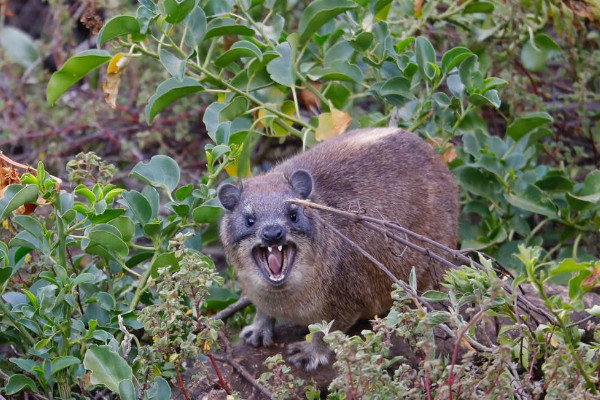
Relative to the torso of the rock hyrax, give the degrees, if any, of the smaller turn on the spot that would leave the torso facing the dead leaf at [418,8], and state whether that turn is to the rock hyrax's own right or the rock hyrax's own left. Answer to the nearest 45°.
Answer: approximately 135° to the rock hyrax's own right

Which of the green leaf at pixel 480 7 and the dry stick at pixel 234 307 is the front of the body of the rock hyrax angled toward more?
the dry stick

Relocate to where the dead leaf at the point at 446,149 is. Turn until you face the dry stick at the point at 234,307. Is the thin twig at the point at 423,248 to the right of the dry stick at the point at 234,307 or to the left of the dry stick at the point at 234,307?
left

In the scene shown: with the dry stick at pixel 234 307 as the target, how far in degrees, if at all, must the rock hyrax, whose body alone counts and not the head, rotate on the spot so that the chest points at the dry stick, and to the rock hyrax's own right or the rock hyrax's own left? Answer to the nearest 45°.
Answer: approximately 45° to the rock hyrax's own right

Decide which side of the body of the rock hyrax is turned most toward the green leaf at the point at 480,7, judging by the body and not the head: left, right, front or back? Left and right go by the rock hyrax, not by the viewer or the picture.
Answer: back

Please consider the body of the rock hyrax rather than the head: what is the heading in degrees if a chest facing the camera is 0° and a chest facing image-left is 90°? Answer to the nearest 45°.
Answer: approximately 45°

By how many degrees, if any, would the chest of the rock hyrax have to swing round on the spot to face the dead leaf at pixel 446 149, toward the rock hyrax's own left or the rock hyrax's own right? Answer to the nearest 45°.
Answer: approximately 180°

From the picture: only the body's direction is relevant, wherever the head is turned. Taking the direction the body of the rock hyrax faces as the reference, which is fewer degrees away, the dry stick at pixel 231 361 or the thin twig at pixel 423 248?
the dry stick

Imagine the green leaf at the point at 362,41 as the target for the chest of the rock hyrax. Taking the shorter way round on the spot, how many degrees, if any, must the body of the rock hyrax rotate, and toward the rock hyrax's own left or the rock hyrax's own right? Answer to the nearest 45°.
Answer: approximately 135° to the rock hyrax's own right

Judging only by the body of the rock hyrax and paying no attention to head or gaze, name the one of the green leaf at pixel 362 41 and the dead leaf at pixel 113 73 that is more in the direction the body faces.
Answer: the dead leaf

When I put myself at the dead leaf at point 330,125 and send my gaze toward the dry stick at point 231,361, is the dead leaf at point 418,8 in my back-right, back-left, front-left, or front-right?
back-left

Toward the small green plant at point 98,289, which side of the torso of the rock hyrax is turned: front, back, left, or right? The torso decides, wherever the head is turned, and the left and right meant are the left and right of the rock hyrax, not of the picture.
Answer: front

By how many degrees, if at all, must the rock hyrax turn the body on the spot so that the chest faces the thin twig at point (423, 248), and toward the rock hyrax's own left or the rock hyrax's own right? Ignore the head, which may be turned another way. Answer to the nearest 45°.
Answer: approximately 90° to the rock hyrax's own left

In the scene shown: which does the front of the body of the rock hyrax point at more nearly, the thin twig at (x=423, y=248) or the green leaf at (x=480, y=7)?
the thin twig
